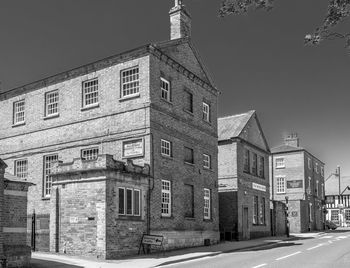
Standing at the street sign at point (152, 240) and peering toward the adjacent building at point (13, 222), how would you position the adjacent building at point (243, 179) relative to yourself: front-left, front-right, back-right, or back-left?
back-right

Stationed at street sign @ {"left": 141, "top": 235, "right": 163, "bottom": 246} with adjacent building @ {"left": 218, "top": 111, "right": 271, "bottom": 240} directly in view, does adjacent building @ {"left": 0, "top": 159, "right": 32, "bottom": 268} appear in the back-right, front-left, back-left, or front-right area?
back-left

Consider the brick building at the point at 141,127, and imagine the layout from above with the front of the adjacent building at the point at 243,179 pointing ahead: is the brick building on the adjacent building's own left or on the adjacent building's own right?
on the adjacent building's own right

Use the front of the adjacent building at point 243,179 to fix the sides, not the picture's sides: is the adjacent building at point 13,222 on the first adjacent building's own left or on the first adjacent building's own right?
on the first adjacent building's own right

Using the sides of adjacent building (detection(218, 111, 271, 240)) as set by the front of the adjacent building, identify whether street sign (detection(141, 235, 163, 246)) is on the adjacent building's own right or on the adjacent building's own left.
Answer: on the adjacent building's own right

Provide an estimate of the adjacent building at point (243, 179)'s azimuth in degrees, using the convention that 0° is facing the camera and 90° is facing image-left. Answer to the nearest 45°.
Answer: approximately 315°
